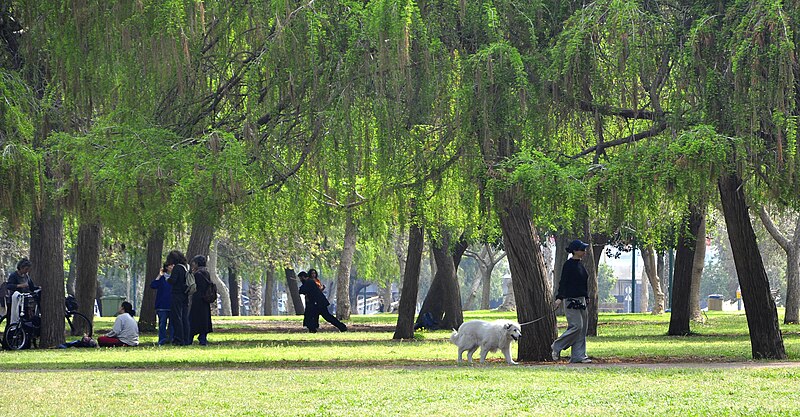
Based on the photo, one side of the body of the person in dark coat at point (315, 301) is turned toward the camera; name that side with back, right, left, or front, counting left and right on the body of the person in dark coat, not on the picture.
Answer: left

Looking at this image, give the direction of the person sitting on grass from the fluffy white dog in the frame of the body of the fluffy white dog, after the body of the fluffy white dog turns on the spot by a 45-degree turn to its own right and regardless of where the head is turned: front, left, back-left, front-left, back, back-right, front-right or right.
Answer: back

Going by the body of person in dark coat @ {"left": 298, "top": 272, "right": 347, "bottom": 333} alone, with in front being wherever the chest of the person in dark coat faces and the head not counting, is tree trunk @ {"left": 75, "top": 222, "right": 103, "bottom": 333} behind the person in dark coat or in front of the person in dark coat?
in front

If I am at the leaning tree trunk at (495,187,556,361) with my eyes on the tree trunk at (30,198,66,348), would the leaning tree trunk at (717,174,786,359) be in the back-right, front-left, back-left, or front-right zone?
back-right

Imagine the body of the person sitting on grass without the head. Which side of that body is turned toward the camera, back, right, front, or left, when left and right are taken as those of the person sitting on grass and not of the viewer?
left

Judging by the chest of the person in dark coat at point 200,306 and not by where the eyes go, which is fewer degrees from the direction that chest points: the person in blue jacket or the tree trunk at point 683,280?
the person in blue jacket

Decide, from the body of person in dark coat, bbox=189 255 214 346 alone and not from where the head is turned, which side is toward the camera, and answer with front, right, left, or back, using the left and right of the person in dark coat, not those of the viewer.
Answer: left
